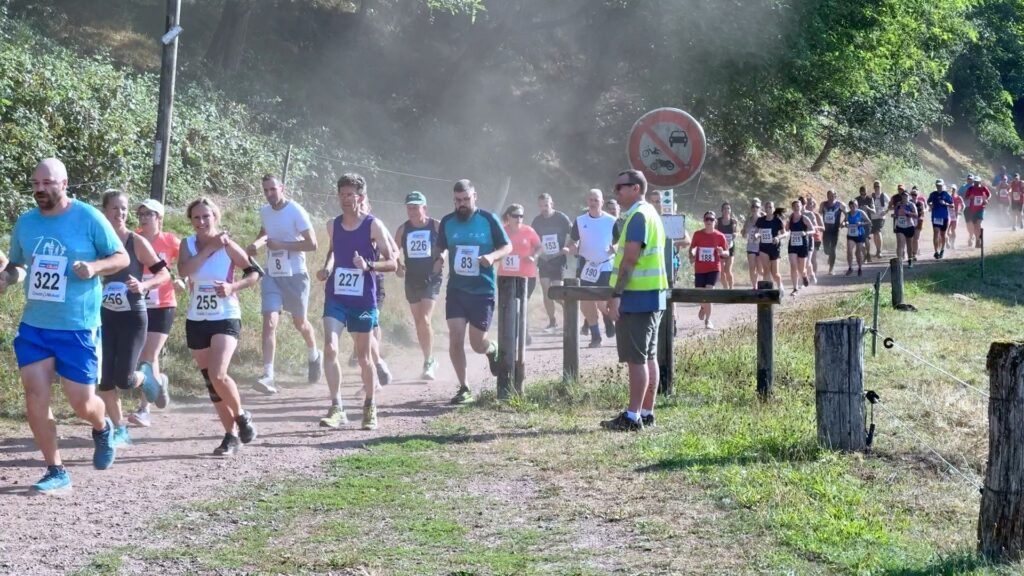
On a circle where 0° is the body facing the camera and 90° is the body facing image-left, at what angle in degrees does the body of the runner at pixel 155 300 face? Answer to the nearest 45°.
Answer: approximately 45°

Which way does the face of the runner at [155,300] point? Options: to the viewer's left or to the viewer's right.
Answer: to the viewer's left

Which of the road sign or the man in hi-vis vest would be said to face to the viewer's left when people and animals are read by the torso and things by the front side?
the man in hi-vis vest

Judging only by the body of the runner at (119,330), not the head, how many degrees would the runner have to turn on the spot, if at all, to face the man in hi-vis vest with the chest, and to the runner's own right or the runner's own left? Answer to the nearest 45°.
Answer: approximately 135° to the runner's own left

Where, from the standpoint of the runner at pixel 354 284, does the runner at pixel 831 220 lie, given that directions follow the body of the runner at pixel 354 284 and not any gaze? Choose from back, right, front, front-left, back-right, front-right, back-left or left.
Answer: back

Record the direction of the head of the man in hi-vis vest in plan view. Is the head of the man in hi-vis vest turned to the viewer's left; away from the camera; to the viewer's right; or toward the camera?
to the viewer's left

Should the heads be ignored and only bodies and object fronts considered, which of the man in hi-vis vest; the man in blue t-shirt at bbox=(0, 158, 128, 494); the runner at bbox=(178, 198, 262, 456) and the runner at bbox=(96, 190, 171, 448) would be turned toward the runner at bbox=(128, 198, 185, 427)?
the man in hi-vis vest

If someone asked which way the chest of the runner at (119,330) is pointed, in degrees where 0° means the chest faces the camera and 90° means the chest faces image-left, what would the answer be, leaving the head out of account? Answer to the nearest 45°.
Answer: approximately 45°
